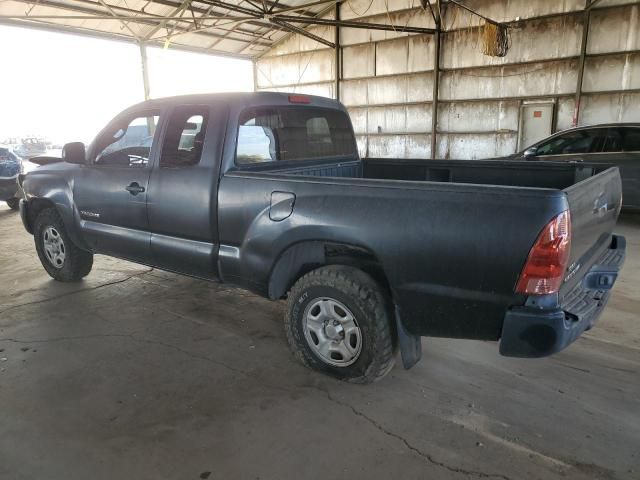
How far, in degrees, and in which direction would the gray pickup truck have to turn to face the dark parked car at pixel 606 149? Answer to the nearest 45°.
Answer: approximately 90° to its right

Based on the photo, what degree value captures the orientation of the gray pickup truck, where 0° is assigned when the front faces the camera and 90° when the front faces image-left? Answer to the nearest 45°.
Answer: approximately 135°

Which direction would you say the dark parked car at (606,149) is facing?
to the viewer's left

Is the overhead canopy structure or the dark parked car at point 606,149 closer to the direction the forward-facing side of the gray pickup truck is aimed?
the overhead canopy structure
